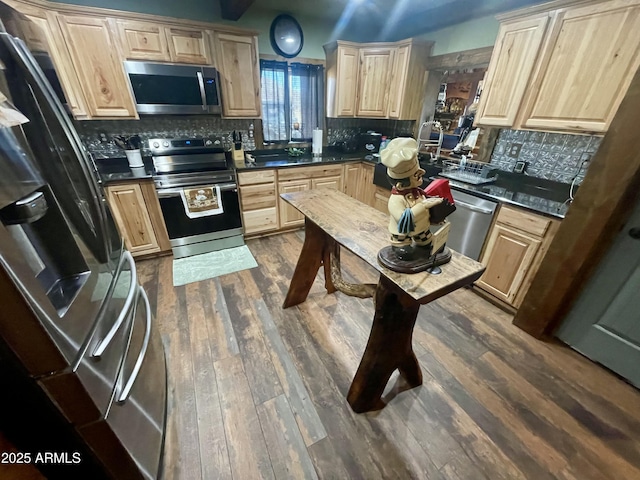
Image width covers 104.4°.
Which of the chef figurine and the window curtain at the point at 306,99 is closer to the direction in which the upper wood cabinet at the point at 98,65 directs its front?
the chef figurine

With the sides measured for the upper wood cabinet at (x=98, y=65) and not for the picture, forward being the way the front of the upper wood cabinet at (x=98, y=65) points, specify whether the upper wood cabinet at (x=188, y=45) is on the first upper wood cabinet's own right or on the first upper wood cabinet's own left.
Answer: on the first upper wood cabinet's own left

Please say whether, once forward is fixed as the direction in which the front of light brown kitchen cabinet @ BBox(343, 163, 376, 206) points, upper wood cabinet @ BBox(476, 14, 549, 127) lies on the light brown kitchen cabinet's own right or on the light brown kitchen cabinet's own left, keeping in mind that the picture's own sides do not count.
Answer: on the light brown kitchen cabinet's own left

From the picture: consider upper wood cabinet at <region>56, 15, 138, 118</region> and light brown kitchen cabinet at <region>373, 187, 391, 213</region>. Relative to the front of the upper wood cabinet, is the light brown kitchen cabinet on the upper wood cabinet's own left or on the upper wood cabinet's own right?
on the upper wood cabinet's own left

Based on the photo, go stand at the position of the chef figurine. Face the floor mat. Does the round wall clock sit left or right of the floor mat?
right

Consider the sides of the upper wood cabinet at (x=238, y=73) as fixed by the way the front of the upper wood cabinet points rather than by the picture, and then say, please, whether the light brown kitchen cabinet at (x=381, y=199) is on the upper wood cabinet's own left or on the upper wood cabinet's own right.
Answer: on the upper wood cabinet's own left

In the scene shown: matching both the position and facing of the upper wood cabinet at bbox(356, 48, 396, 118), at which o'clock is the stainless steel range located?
The stainless steel range is roughly at 2 o'clock from the upper wood cabinet.
